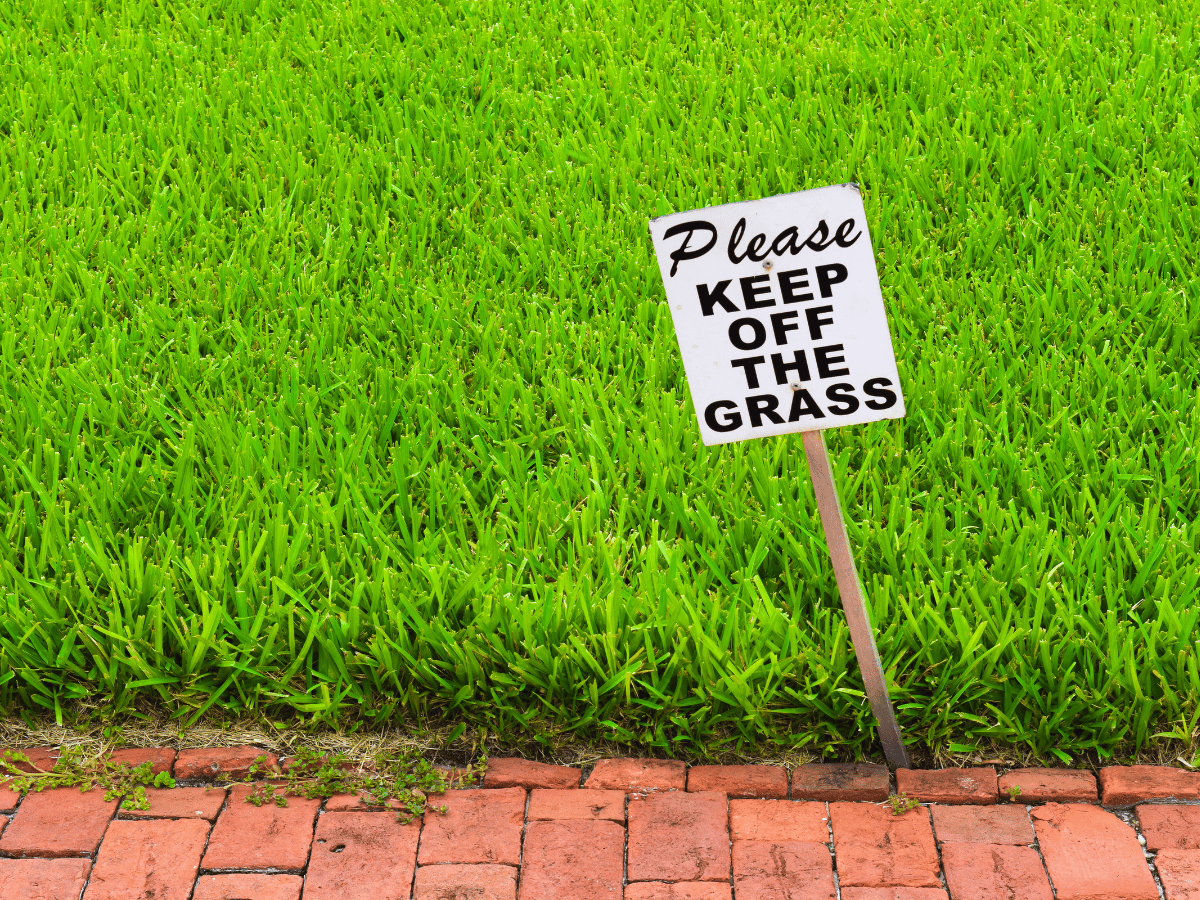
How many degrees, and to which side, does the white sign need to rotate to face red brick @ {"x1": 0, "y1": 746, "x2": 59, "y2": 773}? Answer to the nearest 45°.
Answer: approximately 90° to its right

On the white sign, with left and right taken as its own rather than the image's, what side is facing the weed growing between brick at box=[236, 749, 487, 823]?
right

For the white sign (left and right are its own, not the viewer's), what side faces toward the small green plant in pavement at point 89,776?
right

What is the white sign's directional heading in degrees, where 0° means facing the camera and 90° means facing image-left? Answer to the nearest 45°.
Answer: approximately 0°

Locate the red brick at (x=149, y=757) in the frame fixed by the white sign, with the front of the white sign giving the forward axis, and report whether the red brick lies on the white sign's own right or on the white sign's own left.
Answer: on the white sign's own right
